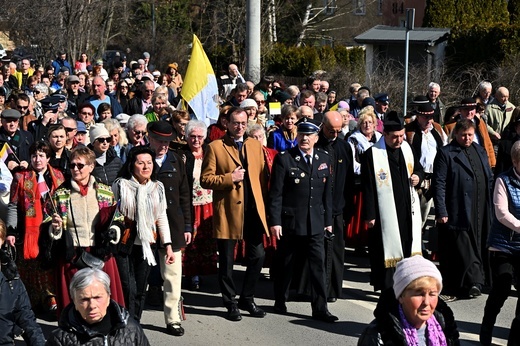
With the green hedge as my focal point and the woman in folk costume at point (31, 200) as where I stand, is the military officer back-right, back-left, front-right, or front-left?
front-right

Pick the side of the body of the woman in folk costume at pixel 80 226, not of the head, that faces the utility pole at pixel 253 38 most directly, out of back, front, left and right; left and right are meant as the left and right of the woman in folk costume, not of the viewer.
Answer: back

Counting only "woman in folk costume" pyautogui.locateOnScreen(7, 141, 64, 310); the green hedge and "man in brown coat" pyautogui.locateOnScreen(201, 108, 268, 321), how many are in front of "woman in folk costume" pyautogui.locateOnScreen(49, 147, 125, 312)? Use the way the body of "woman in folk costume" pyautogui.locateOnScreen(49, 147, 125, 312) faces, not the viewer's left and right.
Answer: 0

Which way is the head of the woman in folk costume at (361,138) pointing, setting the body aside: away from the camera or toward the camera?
toward the camera

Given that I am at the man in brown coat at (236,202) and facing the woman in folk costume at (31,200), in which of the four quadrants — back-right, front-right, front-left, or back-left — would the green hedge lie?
back-right

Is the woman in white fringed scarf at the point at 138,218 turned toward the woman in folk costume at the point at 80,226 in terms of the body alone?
no

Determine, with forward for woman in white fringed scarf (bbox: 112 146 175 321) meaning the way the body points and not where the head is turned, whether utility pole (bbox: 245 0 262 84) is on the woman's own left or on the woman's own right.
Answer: on the woman's own left

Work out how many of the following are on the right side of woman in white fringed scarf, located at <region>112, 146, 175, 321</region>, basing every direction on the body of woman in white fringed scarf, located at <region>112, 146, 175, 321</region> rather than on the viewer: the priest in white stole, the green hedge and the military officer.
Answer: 0

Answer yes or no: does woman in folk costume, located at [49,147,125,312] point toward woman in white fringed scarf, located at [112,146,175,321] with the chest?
no

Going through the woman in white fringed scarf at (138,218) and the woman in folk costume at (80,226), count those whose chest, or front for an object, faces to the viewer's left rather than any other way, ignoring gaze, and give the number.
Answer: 0

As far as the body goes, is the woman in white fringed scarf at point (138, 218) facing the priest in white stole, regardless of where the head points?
no

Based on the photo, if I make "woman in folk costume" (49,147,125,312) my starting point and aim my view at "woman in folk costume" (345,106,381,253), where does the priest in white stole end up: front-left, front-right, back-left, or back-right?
front-right

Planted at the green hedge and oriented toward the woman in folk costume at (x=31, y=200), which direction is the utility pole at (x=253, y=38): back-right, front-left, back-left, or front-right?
front-right

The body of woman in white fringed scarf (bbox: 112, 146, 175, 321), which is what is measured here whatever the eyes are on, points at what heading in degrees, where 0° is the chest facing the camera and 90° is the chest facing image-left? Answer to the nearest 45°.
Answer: approximately 315°

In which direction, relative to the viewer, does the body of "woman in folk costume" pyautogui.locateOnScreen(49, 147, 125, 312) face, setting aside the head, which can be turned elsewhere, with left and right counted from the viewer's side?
facing the viewer
